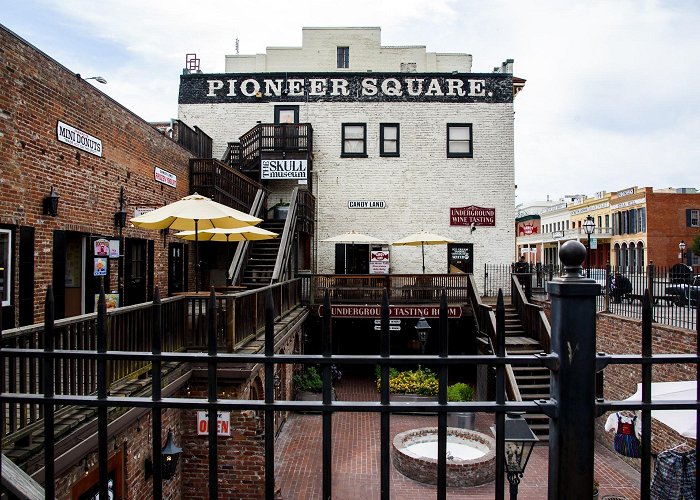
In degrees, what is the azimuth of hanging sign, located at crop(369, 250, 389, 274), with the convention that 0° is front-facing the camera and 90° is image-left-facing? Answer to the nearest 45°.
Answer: approximately 0°

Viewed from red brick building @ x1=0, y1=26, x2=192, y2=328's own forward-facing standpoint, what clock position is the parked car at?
The parked car is roughly at 11 o'clock from the red brick building.

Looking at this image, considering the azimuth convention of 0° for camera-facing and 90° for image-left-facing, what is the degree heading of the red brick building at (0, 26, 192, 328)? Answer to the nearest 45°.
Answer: approximately 315°

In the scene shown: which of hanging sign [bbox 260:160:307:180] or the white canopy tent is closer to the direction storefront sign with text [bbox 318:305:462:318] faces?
the white canopy tent

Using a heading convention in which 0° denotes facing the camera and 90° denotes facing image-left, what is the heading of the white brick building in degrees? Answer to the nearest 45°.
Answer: approximately 0°
